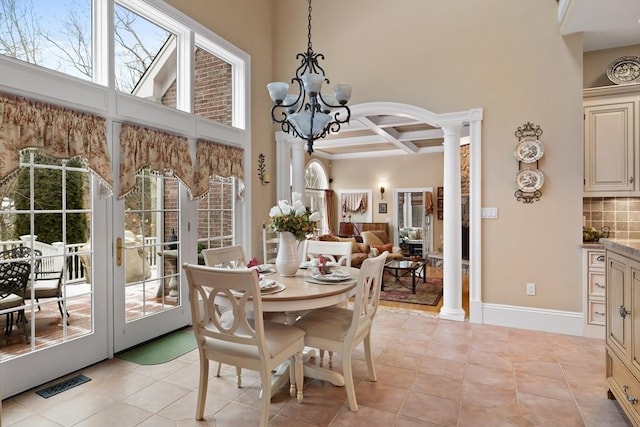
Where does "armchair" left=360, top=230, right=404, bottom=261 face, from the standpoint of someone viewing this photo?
facing the viewer and to the right of the viewer

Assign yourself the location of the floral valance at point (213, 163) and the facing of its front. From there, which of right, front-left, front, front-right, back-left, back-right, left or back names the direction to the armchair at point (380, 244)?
left

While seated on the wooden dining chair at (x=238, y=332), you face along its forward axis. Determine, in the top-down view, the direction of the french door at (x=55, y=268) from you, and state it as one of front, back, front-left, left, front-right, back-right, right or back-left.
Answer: left

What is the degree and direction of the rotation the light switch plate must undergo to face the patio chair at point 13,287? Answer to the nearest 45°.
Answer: approximately 45° to its right

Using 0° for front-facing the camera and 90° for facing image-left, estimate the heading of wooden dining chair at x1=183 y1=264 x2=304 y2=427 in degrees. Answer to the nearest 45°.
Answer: approximately 225°

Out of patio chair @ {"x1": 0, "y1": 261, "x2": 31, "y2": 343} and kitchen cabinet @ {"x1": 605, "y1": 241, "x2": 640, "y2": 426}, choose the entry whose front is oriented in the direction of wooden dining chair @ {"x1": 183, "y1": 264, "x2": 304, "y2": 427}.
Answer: the kitchen cabinet

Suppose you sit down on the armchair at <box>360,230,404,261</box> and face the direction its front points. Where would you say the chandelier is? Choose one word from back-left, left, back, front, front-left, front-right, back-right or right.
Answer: front-right

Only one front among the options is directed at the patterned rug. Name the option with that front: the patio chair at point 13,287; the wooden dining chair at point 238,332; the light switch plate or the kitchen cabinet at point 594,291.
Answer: the wooden dining chair

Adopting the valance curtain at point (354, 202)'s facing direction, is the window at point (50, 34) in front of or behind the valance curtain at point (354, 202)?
in front

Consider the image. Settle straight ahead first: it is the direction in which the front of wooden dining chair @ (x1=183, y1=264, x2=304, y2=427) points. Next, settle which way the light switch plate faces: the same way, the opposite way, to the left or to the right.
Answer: the opposite way

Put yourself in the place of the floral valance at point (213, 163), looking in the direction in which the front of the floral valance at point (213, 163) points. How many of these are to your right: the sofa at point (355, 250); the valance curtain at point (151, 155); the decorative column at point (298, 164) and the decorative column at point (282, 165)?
1

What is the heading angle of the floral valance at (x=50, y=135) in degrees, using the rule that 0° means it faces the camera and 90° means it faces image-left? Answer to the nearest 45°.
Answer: approximately 315°

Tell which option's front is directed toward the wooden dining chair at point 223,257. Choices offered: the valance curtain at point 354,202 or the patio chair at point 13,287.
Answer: the valance curtain

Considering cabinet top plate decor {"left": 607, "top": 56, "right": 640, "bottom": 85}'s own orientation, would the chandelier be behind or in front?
in front
